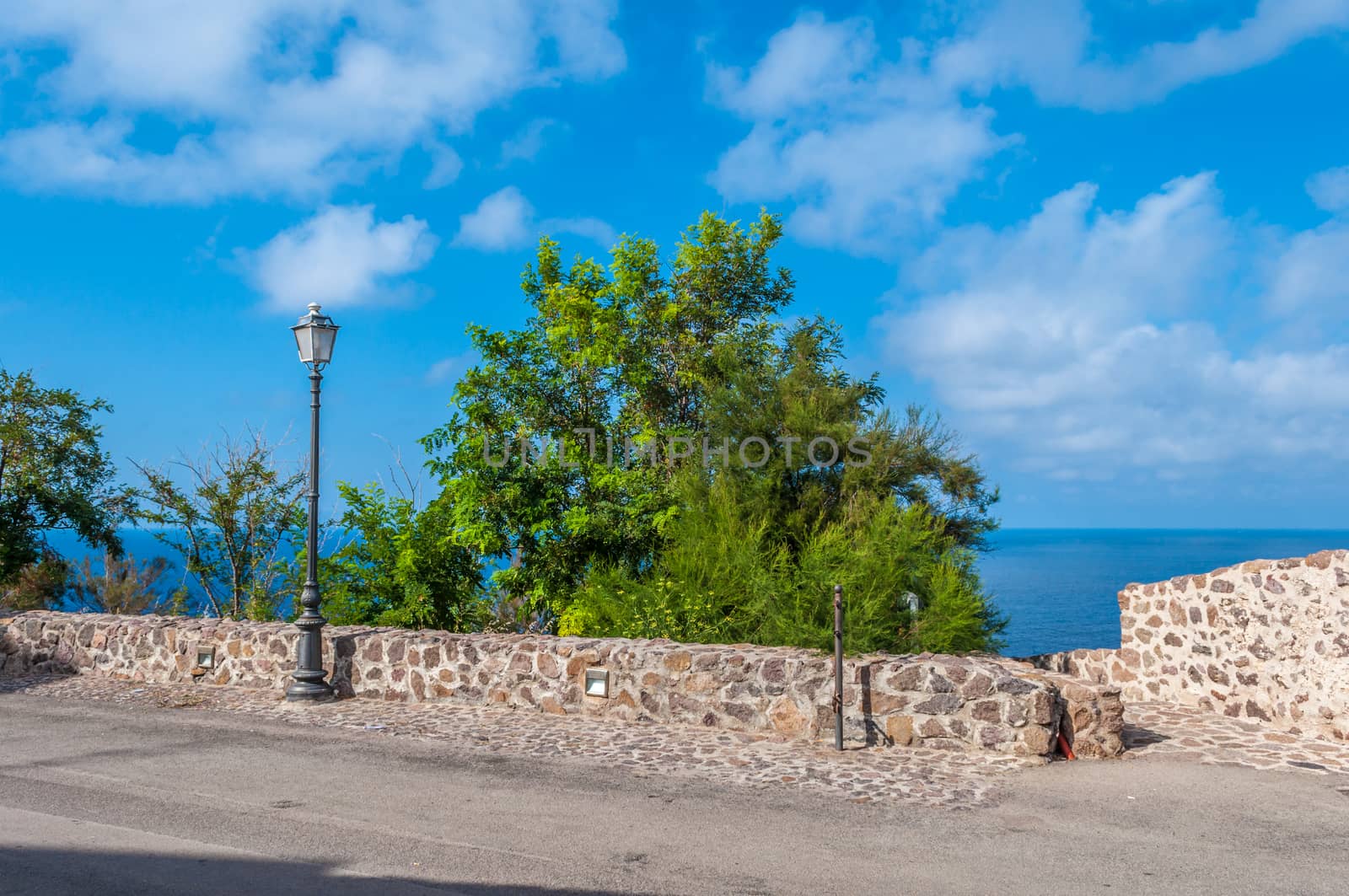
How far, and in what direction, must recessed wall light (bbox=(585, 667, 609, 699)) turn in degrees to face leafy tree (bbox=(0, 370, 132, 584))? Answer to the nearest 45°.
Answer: approximately 135° to its right

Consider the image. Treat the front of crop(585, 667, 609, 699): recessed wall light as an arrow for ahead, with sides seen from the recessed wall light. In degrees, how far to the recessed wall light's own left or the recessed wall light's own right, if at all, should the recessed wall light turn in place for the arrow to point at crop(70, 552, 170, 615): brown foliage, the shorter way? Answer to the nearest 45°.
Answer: approximately 135° to the recessed wall light's own right

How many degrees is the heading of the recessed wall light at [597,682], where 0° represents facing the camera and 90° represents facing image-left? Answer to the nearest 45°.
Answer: approximately 0°

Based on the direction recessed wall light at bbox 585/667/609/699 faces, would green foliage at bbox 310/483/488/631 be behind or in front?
behind

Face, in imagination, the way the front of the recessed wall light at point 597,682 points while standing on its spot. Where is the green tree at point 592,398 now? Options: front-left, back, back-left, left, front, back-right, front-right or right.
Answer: back

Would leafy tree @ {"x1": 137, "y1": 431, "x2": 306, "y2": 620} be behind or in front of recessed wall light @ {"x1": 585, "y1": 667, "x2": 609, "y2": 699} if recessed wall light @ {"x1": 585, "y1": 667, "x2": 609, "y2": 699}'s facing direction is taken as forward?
behind

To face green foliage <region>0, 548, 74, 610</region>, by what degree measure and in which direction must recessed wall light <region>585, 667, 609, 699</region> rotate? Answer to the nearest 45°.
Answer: approximately 135° to its right

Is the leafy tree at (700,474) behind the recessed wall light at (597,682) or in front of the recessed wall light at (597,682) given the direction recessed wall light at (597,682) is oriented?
behind

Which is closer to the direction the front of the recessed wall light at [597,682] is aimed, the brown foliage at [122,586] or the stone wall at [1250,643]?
the stone wall

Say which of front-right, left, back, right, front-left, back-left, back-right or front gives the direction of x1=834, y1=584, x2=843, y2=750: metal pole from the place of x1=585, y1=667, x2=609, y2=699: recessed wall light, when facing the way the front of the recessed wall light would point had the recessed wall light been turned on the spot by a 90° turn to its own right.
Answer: back-left

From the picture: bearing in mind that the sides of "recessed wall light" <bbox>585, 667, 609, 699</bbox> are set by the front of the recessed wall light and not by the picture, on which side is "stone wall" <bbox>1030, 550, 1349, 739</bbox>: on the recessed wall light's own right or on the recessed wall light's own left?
on the recessed wall light's own left

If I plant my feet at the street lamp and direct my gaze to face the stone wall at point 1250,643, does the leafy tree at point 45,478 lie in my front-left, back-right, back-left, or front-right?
back-left
